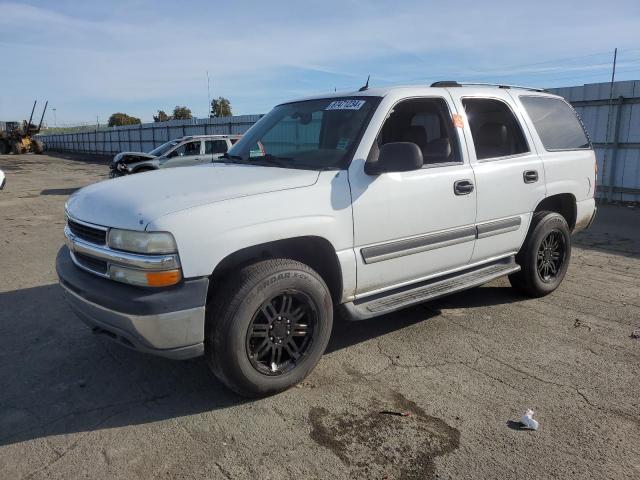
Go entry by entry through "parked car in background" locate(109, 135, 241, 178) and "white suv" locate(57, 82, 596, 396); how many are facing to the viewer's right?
0

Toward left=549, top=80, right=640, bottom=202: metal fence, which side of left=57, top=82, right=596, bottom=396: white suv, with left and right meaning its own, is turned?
back

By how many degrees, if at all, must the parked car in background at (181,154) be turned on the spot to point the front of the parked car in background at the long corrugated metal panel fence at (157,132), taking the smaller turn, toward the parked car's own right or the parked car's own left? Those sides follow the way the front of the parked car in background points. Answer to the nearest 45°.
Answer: approximately 90° to the parked car's own right

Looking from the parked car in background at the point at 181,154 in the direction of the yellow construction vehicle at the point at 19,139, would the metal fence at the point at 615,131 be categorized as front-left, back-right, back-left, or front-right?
back-right

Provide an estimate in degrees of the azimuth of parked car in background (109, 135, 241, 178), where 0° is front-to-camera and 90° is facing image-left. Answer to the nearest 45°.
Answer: approximately 90°

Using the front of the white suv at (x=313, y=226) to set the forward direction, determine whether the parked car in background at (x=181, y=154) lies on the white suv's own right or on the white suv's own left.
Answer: on the white suv's own right

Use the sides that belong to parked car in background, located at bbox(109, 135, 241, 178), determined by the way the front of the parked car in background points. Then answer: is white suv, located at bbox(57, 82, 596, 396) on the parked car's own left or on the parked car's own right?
on the parked car's own left

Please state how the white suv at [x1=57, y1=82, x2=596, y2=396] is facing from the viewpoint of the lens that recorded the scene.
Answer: facing the viewer and to the left of the viewer

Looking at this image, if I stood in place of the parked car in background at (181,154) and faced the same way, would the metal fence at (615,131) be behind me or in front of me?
behind

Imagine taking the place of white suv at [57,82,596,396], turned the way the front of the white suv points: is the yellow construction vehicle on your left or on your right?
on your right
